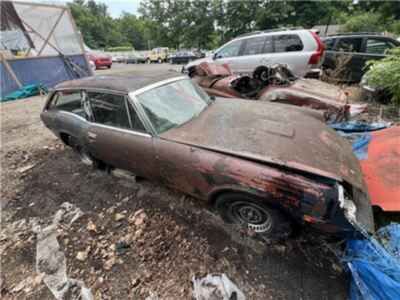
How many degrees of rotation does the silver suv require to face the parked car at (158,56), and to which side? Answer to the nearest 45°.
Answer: approximately 45° to its right

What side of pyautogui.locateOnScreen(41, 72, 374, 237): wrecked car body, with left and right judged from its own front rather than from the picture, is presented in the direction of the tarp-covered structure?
back

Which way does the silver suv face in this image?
to the viewer's left

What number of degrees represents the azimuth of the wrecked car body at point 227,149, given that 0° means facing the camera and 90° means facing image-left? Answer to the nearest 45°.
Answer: approximately 315°

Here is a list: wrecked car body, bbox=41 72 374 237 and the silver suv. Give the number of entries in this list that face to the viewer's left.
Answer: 1

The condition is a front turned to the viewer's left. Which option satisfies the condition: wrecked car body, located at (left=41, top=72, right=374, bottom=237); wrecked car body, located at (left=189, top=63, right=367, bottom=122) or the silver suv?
the silver suv

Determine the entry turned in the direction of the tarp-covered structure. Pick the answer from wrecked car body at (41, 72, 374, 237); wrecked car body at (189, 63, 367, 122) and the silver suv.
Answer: the silver suv

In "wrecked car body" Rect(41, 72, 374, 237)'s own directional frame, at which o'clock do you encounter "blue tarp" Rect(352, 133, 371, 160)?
The blue tarp is roughly at 10 o'clock from the wrecked car body.

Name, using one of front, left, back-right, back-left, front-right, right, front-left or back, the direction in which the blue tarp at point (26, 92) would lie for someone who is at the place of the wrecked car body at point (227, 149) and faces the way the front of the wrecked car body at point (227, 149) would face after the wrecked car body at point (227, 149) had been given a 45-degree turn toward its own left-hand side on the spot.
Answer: back-left
